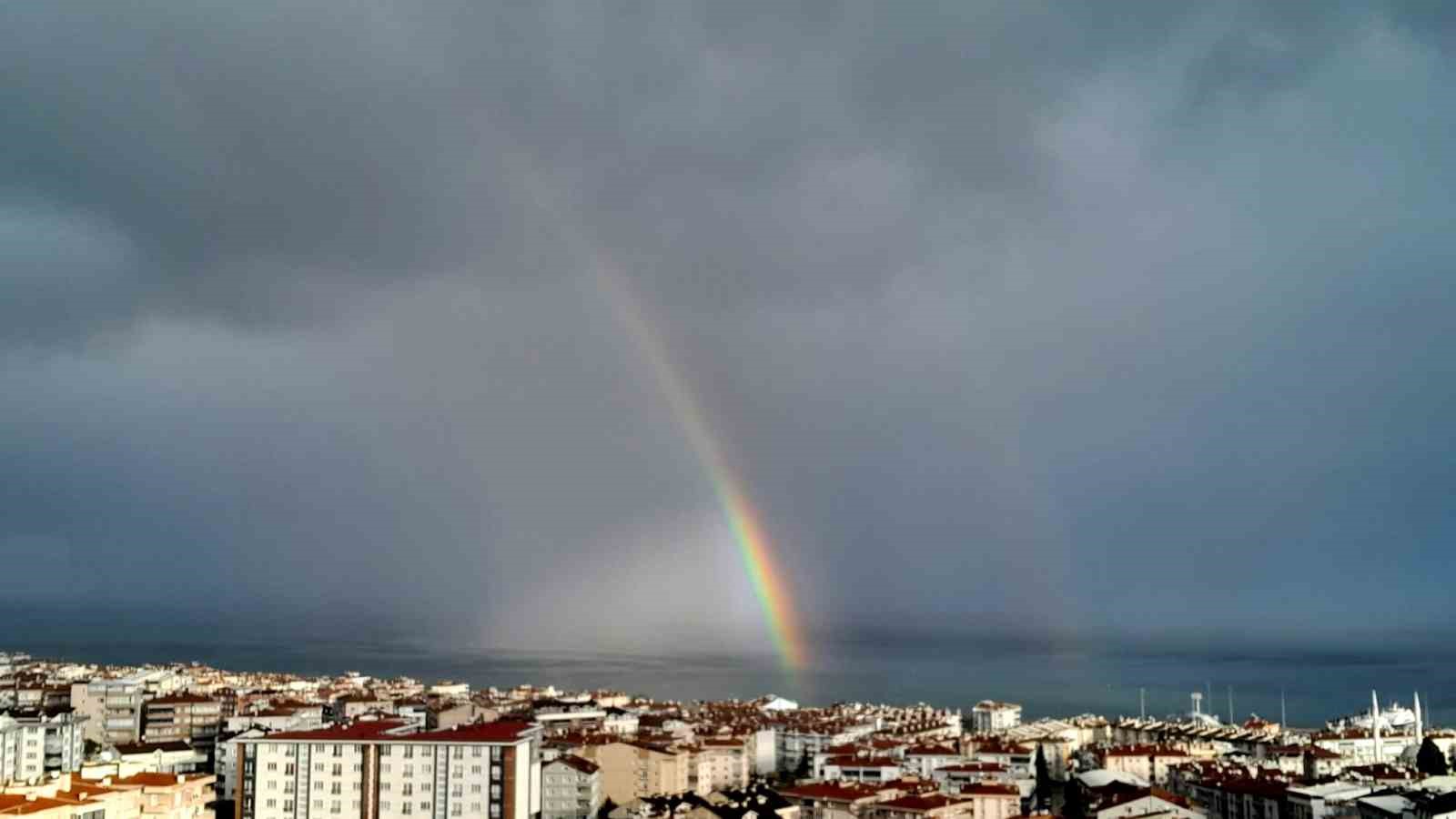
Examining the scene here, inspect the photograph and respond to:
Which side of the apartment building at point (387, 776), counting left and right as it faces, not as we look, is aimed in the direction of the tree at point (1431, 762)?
left

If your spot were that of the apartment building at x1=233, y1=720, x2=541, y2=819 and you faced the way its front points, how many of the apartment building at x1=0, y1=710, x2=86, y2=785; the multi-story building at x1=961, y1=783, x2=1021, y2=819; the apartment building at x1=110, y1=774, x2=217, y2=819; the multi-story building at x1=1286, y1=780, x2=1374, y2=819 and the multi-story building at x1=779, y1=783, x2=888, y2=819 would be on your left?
3

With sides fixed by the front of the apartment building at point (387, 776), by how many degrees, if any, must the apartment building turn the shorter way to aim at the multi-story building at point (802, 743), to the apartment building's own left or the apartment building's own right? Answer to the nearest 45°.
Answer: approximately 135° to the apartment building's own left

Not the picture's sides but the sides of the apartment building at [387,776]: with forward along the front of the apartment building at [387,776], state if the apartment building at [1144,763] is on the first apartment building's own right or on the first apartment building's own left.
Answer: on the first apartment building's own left

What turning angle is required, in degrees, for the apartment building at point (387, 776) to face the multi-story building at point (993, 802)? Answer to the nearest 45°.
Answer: approximately 90° to its left

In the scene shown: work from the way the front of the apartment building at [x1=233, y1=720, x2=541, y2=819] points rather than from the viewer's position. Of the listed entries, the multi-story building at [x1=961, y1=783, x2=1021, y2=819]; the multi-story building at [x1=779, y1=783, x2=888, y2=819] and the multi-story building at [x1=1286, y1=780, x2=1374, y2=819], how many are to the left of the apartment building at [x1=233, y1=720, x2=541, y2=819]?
3

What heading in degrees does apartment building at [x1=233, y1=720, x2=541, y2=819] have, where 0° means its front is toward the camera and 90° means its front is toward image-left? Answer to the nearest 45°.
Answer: approximately 0°

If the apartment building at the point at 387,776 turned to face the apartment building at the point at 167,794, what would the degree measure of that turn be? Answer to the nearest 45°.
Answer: approximately 90° to its right

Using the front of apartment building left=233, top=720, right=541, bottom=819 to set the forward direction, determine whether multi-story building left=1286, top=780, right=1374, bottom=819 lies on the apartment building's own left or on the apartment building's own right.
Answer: on the apartment building's own left

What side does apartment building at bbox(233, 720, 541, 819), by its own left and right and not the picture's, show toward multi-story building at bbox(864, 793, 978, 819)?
left

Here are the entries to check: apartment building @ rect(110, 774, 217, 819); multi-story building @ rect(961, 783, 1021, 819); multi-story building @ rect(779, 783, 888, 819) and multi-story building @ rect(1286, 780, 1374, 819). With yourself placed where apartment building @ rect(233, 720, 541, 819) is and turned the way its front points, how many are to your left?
3
